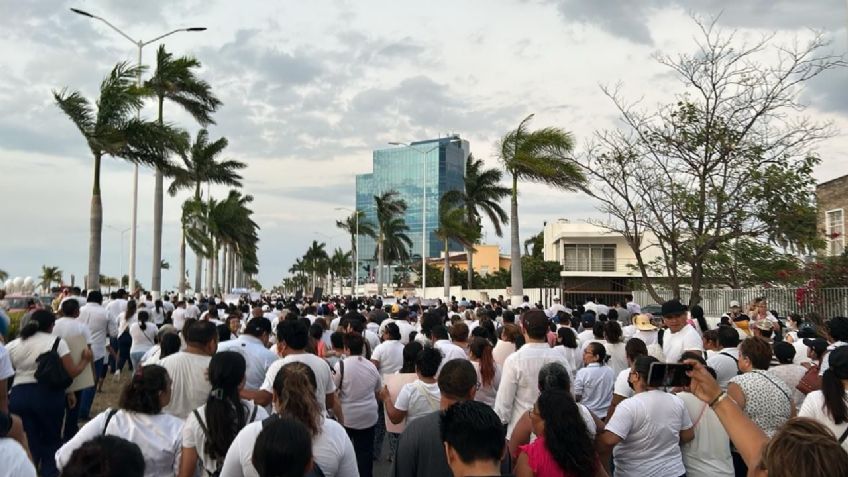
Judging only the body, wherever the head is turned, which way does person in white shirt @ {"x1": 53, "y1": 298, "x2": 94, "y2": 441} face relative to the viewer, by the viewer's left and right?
facing away from the viewer

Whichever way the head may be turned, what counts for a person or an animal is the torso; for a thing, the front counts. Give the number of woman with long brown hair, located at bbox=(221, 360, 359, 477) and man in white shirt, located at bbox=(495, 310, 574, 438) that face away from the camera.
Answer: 2

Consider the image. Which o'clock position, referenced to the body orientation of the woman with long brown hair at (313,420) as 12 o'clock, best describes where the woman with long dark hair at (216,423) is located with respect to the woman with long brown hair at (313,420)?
the woman with long dark hair at (216,423) is roughly at 10 o'clock from the woman with long brown hair at (313,420).

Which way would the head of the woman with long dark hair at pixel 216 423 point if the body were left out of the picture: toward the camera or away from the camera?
away from the camera

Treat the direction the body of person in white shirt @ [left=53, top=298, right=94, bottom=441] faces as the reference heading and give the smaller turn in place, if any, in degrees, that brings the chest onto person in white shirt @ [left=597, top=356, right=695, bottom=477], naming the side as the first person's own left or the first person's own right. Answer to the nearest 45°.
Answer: approximately 135° to the first person's own right

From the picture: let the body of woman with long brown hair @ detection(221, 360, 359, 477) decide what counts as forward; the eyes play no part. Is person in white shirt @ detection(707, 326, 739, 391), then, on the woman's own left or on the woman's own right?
on the woman's own right

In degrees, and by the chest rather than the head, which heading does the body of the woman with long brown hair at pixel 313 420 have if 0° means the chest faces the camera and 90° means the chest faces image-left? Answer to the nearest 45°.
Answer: approximately 180°

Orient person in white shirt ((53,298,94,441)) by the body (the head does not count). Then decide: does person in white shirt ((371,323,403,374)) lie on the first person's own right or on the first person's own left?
on the first person's own right

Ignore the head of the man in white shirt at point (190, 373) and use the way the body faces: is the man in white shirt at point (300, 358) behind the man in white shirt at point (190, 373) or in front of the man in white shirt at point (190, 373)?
in front

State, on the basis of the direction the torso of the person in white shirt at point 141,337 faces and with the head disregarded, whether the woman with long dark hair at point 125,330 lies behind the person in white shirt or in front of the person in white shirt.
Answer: in front

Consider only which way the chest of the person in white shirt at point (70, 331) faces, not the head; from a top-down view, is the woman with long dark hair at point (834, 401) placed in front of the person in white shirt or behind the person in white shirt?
behind

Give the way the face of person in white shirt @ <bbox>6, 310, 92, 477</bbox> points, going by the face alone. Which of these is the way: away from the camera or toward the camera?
away from the camera

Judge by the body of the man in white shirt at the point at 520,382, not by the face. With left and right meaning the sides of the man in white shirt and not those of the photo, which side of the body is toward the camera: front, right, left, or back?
back

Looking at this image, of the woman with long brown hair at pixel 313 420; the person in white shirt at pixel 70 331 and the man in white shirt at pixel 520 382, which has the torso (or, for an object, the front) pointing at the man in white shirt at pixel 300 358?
the woman with long brown hair

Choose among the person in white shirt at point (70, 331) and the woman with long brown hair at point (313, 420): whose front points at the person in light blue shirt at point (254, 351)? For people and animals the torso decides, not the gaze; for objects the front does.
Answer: the woman with long brown hair

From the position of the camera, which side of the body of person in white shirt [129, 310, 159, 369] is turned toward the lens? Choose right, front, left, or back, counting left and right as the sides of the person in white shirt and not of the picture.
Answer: back
